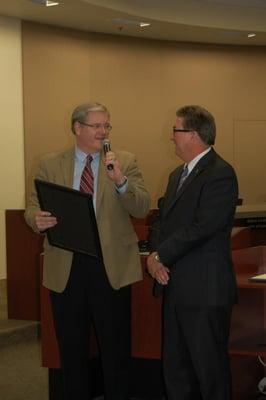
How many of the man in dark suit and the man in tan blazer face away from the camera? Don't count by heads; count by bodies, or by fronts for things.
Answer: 0

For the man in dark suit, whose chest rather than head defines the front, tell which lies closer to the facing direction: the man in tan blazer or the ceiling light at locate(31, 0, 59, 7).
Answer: the man in tan blazer

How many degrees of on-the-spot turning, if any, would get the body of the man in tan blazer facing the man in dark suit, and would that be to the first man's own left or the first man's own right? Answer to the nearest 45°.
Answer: approximately 45° to the first man's own left

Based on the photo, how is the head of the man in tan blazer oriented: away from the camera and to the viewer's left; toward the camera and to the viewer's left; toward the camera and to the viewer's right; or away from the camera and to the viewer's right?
toward the camera and to the viewer's right

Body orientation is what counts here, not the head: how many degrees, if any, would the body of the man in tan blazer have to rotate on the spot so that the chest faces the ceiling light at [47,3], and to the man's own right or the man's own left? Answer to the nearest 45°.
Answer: approximately 180°

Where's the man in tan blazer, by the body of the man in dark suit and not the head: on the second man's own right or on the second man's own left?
on the second man's own right

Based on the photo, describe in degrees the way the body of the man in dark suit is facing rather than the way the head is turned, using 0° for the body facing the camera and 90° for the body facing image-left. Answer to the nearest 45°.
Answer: approximately 45°

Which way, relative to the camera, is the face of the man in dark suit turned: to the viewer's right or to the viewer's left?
to the viewer's left
